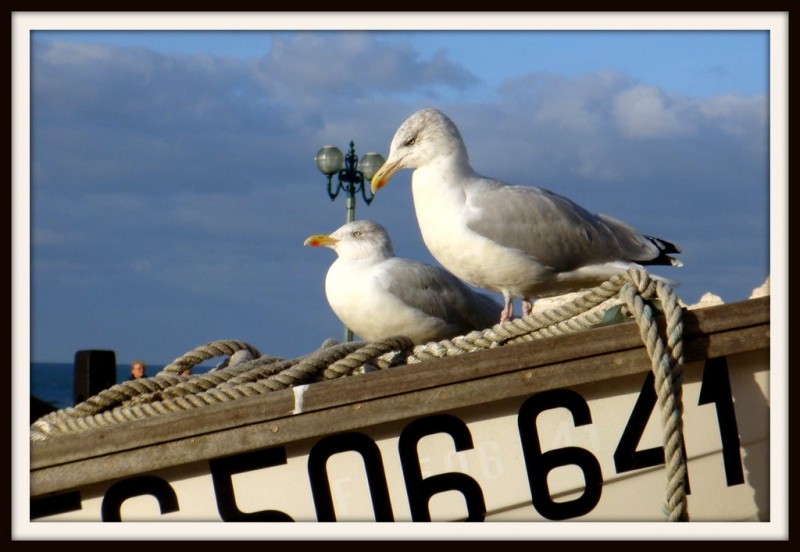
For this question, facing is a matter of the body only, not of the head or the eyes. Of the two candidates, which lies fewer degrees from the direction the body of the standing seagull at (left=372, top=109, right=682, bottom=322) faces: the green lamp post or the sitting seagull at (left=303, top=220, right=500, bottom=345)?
the sitting seagull

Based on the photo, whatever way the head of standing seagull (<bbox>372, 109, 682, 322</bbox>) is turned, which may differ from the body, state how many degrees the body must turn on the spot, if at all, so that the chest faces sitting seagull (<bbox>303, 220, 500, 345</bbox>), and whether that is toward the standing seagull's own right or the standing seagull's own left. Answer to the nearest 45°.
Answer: approximately 45° to the standing seagull's own right

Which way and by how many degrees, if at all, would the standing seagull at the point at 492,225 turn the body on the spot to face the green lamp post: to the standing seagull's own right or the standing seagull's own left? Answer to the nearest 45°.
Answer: approximately 90° to the standing seagull's own right

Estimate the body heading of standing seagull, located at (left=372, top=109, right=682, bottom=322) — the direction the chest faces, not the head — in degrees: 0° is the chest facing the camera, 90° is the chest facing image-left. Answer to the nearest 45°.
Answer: approximately 90°

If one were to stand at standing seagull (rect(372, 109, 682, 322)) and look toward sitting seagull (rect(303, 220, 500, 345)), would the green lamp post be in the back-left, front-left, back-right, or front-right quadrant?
front-right
